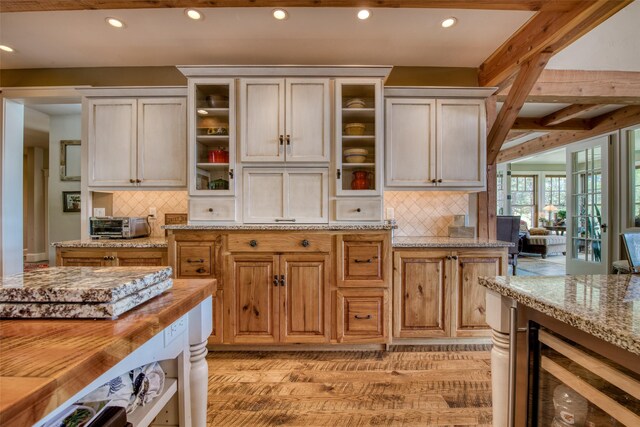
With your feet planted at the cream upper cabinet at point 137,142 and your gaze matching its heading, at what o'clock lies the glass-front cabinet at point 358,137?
The glass-front cabinet is roughly at 10 o'clock from the cream upper cabinet.

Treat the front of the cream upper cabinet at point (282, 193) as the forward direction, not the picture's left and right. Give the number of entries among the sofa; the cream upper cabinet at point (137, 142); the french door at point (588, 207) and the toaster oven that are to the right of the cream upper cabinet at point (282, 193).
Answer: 2

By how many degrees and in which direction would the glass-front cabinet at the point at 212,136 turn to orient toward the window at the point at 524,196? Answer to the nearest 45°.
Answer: approximately 135° to its left

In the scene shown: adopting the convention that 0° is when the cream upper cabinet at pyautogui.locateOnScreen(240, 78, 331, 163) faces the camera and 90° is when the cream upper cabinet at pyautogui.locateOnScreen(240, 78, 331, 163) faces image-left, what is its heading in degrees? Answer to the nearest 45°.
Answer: approximately 0°

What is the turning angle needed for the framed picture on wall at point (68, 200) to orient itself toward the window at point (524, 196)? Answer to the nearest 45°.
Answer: approximately 90° to its left

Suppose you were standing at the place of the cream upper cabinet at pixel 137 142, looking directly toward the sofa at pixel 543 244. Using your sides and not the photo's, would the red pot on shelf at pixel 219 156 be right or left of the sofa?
right

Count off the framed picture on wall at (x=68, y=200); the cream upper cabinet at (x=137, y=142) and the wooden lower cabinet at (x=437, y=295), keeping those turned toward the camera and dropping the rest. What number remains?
3

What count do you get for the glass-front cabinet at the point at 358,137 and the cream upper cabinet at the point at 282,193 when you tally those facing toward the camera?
2

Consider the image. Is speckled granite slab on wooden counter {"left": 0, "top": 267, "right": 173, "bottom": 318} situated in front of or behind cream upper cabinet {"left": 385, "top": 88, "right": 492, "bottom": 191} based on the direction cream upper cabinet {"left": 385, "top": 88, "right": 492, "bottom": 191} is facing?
in front

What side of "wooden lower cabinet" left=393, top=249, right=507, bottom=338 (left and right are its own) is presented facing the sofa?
back
